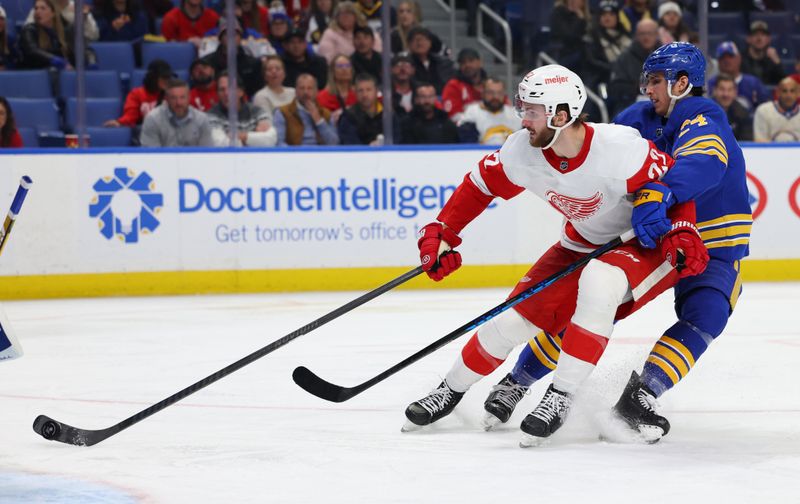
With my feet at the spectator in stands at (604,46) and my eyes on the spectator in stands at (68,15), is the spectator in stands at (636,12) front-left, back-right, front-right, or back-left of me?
back-right

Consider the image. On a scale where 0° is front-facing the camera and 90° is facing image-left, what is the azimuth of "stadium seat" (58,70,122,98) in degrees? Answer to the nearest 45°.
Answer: approximately 0°

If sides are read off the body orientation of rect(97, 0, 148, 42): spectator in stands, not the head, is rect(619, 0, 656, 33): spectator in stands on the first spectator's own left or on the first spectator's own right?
on the first spectator's own left

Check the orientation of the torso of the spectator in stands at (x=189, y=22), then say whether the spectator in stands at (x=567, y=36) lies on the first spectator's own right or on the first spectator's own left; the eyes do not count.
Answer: on the first spectator's own left

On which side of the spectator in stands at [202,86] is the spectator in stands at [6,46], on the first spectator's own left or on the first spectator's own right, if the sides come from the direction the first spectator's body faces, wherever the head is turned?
on the first spectator's own right

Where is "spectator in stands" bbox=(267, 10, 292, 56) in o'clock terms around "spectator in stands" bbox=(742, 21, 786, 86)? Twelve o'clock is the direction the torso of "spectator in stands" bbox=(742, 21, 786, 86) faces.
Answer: "spectator in stands" bbox=(267, 10, 292, 56) is roughly at 2 o'clock from "spectator in stands" bbox=(742, 21, 786, 86).

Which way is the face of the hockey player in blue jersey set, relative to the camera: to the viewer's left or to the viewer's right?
to the viewer's left

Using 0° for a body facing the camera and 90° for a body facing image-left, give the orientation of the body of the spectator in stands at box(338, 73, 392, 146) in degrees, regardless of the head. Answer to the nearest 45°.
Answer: approximately 0°

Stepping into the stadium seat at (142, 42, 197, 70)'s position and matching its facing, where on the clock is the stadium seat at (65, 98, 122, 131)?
the stadium seat at (65, 98, 122, 131) is roughly at 2 o'clock from the stadium seat at (142, 42, 197, 70).
